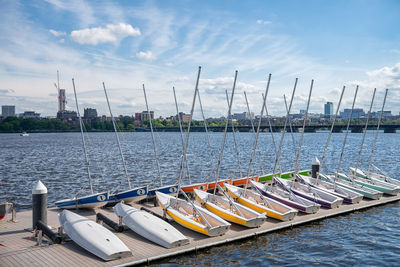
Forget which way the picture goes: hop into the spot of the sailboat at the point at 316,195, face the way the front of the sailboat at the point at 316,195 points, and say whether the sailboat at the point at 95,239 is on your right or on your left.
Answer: on your left

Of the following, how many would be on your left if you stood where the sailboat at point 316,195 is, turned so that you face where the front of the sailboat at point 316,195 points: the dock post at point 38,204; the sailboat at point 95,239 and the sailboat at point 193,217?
3

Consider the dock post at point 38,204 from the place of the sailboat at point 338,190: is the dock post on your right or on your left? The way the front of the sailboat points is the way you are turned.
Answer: on your left

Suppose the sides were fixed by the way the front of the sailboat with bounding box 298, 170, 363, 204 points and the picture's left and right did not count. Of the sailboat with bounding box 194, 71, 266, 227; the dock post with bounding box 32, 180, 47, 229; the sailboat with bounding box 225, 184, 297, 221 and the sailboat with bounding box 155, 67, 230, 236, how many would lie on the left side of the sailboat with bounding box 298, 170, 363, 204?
4

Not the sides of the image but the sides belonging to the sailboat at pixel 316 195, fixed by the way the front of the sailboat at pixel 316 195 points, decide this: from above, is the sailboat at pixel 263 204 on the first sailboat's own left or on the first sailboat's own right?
on the first sailboat's own left

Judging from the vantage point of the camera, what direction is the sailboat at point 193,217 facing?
facing away from the viewer and to the left of the viewer

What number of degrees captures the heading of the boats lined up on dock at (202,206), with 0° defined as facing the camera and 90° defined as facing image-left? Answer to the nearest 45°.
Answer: approximately 135°

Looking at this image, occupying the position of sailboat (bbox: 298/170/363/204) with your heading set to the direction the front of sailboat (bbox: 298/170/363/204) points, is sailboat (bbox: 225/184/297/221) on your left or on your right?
on your left

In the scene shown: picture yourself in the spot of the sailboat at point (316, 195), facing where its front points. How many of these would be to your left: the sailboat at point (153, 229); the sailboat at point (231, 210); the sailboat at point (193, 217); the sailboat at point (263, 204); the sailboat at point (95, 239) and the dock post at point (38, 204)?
6

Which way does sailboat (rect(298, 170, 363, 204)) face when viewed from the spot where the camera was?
facing away from the viewer and to the left of the viewer

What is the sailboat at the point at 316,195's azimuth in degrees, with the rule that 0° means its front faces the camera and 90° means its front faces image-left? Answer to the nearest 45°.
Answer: approximately 135°

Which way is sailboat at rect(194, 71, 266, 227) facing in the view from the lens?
facing away from the viewer and to the left of the viewer
